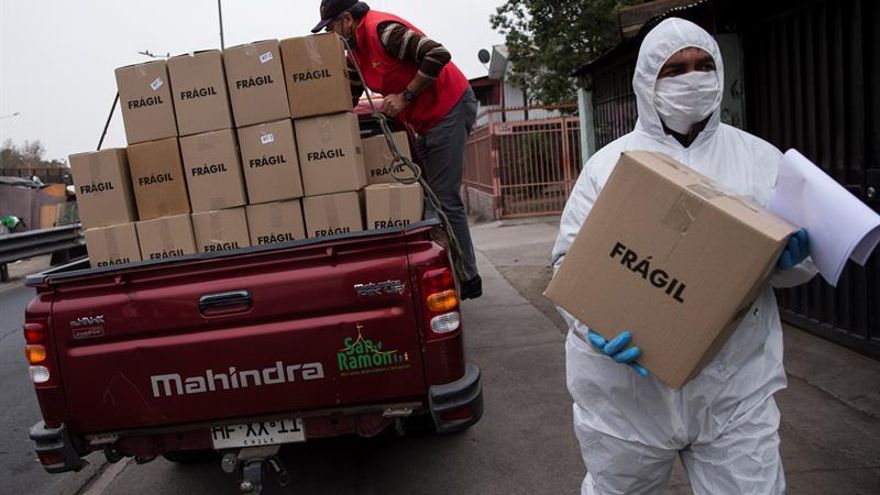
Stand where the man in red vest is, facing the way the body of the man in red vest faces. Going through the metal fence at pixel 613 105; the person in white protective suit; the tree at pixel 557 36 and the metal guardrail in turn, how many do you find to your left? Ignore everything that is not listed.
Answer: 1

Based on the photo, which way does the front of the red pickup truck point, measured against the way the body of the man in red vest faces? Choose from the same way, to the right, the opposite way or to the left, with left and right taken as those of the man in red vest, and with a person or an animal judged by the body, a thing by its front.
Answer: to the right

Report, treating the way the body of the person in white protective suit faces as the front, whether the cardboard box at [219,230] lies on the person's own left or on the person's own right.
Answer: on the person's own right

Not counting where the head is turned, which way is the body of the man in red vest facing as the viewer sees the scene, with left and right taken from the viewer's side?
facing to the left of the viewer

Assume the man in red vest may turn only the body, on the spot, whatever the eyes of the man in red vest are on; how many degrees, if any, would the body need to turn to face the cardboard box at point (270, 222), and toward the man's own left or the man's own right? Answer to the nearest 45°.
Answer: approximately 45° to the man's own left

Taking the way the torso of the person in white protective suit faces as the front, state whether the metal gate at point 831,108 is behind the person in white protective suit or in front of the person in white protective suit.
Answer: behind

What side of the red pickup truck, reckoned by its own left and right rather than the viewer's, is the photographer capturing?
back

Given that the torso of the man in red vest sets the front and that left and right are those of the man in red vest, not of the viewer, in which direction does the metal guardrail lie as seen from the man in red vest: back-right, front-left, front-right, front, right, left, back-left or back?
front-right

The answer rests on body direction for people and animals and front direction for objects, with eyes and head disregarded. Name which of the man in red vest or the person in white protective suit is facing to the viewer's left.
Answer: the man in red vest

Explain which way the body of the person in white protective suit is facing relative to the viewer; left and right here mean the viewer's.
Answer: facing the viewer

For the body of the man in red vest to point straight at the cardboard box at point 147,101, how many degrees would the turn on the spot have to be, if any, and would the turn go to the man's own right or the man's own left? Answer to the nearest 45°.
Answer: approximately 45° to the man's own left

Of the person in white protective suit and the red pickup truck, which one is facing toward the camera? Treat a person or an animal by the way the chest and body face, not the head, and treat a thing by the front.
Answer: the person in white protective suit

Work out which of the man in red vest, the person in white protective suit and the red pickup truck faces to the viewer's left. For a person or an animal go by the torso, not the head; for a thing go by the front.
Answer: the man in red vest

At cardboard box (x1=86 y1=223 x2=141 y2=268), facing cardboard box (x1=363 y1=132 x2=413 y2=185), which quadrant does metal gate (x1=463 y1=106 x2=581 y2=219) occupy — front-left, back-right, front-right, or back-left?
front-left

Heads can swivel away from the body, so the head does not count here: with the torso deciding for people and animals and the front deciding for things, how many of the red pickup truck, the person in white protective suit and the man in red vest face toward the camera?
1
